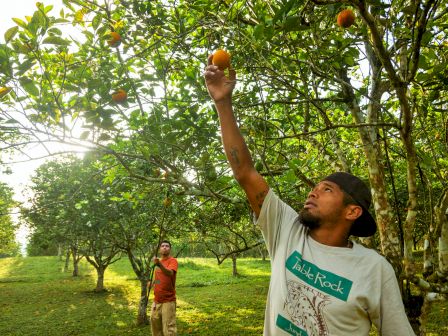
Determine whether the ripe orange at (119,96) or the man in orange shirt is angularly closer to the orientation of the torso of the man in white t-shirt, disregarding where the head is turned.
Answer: the ripe orange

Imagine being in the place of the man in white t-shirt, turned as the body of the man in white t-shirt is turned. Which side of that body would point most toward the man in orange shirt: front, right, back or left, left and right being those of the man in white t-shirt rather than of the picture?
right

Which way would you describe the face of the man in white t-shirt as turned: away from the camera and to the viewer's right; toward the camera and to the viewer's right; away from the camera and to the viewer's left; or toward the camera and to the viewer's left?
toward the camera and to the viewer's left

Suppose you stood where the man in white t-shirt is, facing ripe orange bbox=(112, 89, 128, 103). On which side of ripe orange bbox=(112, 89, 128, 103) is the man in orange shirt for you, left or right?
right

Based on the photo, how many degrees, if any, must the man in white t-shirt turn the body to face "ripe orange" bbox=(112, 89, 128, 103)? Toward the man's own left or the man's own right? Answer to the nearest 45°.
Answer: approximately 45° to the man's own right
